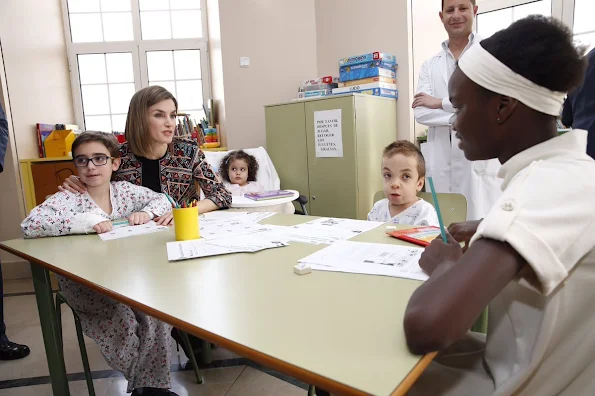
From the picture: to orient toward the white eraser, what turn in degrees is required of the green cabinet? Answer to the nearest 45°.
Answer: approximately 45° to its left

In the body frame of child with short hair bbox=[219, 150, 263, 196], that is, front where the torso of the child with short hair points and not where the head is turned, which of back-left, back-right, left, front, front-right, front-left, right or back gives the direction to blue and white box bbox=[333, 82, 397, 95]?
left

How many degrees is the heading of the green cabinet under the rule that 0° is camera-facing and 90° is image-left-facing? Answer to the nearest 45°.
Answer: approximately 45°

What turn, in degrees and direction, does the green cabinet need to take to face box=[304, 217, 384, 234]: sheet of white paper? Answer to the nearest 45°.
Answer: approximately 45° to its left

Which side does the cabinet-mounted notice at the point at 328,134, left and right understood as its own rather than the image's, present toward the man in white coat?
left

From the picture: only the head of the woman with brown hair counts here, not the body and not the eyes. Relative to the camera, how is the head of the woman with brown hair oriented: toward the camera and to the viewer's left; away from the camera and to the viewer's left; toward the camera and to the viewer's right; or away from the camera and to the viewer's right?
toward the camera and to the viewer's right

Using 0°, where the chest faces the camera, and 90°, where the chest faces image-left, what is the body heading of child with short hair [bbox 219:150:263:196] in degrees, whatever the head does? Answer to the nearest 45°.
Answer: approximately 0°

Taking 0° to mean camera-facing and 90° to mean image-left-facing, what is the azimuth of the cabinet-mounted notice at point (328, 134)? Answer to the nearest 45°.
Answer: approximately 45°

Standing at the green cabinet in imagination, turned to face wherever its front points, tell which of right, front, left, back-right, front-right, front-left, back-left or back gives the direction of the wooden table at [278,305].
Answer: front-left
